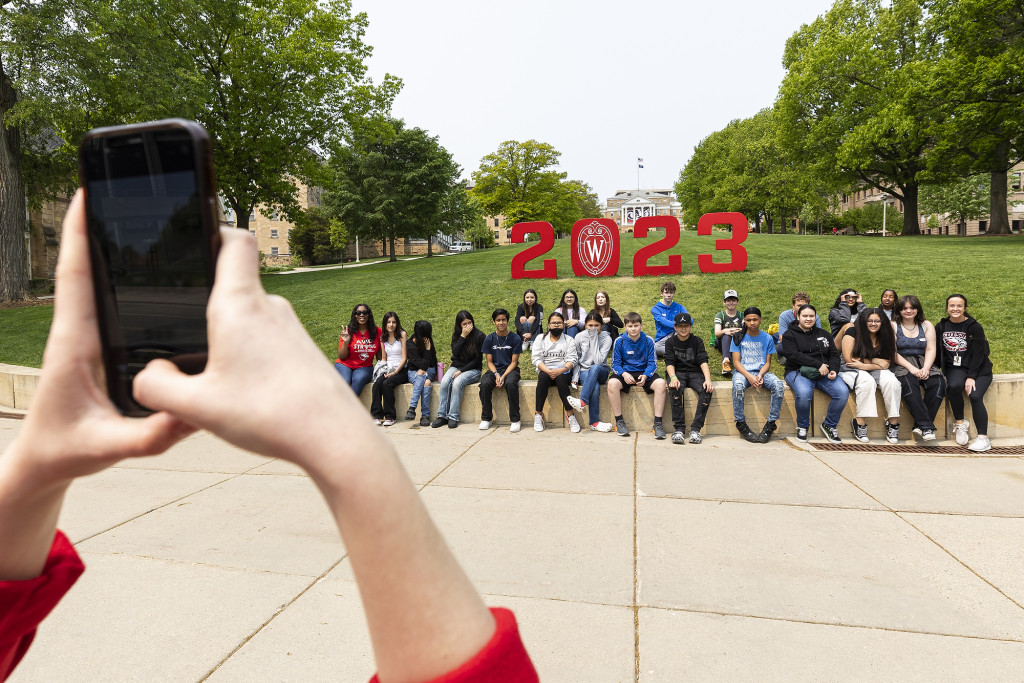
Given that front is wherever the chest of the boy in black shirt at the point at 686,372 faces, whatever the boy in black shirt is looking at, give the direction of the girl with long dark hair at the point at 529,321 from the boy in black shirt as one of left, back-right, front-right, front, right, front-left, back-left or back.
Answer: back-right

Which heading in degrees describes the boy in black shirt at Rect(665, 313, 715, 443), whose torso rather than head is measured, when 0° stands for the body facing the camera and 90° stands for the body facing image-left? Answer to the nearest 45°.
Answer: approximately 0°

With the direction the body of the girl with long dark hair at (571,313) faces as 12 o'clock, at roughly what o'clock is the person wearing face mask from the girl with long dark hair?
The person wearing face mask is roughly at 12 o'clock from the girl with long dark hair.

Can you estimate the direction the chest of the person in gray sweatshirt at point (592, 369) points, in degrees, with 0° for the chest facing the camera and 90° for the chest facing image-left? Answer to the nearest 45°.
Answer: approximately 0°

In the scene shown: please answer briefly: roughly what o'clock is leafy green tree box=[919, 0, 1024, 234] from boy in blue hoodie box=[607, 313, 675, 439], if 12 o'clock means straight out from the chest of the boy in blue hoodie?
The leafy green tree is roughly at 7 o'clock from the boy in blue hoodie.

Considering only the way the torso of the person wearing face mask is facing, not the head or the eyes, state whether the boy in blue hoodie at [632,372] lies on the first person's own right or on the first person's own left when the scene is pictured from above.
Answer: on the first person's own left

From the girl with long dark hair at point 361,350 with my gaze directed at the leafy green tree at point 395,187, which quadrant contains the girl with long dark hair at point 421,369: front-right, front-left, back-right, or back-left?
back-right
